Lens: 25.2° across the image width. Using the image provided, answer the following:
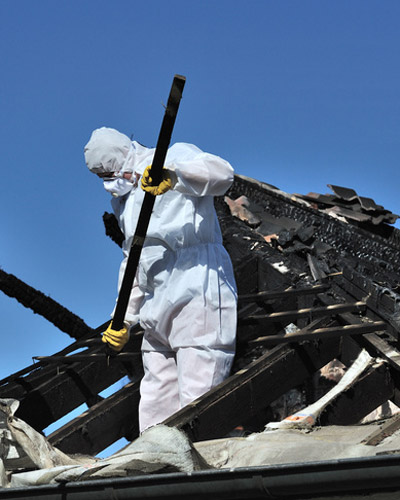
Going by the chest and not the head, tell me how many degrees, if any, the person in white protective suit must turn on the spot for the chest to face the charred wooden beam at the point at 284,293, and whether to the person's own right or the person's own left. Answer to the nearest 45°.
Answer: approximately 180°

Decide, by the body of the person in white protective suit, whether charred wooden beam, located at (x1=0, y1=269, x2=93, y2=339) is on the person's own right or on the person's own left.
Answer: on the person's own right

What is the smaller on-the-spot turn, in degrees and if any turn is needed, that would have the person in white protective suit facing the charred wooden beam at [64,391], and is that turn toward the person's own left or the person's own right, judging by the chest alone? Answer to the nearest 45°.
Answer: approximately 90° to the person's own right

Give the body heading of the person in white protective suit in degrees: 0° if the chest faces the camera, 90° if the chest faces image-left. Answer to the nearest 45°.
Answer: approximately 45°

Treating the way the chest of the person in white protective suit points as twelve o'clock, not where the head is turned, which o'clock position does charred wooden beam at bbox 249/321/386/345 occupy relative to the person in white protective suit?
The charred wooden beam is roughly at 8 o'clock from the person in white protective suit.

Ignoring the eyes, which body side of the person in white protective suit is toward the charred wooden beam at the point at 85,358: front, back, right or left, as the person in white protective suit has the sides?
right

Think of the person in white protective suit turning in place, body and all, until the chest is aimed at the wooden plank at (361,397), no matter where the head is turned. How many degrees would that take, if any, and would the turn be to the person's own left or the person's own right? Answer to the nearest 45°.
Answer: approximately 90° to the person's own left
